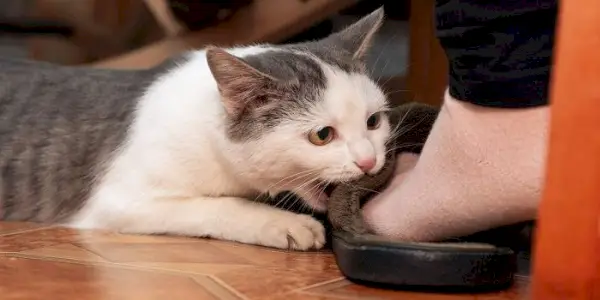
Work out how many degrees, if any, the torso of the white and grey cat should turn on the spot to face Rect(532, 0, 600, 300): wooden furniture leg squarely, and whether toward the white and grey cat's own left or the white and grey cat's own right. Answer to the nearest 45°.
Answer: approximately 45° to the white and grey cat's own right

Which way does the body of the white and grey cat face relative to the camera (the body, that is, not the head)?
to the viewer's right
